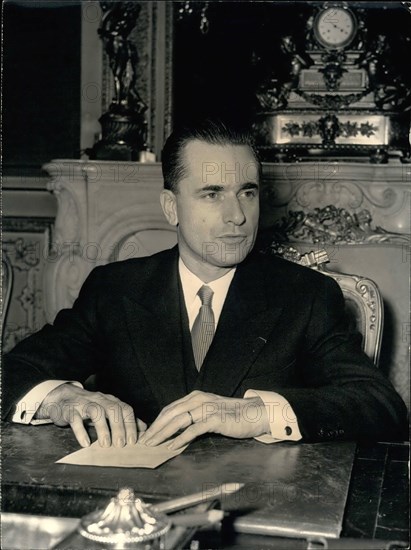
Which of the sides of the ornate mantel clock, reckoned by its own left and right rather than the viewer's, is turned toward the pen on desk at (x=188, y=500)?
front

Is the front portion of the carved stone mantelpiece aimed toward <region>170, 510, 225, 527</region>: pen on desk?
yes

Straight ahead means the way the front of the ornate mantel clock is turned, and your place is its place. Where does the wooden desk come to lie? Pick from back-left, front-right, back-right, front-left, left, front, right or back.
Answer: front

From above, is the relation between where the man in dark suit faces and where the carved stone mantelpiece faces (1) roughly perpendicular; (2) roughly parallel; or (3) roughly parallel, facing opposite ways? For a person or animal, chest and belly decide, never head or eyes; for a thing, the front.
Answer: roughly parallel

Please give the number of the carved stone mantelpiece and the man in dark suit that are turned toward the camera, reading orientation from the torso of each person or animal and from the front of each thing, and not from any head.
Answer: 2

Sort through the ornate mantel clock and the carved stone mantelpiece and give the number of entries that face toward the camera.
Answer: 2

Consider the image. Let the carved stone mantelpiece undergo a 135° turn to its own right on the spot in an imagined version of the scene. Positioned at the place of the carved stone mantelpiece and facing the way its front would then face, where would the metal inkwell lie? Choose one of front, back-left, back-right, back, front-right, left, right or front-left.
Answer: back-left

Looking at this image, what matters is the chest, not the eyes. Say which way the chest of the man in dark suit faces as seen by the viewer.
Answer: toward the camera

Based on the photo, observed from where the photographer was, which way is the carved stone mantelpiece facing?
facing the viewer

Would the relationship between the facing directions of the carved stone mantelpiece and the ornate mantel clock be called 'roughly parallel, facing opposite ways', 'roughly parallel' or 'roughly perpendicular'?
roughly parallel

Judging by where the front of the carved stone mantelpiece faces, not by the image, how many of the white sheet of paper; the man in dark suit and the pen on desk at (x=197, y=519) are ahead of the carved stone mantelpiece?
3

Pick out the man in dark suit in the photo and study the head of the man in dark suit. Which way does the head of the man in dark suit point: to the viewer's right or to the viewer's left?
to the viewer's right

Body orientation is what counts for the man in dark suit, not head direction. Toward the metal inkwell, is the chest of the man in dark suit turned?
yes

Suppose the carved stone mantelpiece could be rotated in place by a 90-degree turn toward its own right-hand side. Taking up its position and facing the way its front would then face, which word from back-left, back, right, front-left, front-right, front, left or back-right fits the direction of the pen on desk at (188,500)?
left

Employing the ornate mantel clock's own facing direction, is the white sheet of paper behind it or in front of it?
in front

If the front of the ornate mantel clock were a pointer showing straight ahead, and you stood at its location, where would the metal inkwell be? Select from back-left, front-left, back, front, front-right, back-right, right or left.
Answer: front

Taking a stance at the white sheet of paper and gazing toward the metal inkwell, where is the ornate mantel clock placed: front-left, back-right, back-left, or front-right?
back-left

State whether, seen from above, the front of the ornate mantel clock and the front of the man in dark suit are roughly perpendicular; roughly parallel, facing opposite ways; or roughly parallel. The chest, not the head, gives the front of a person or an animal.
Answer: roughly parallel
